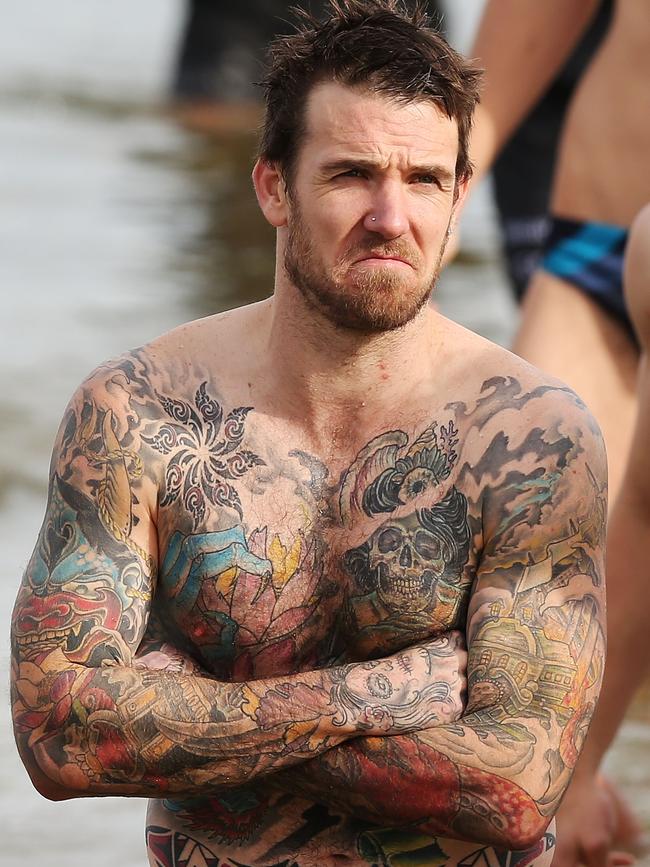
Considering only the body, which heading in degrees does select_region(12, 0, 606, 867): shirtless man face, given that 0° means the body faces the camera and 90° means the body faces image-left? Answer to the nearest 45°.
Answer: approximately 0°

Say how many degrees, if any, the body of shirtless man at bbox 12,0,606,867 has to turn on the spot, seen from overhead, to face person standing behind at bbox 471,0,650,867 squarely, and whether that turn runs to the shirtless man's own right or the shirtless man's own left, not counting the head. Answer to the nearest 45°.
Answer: approximately 180°
